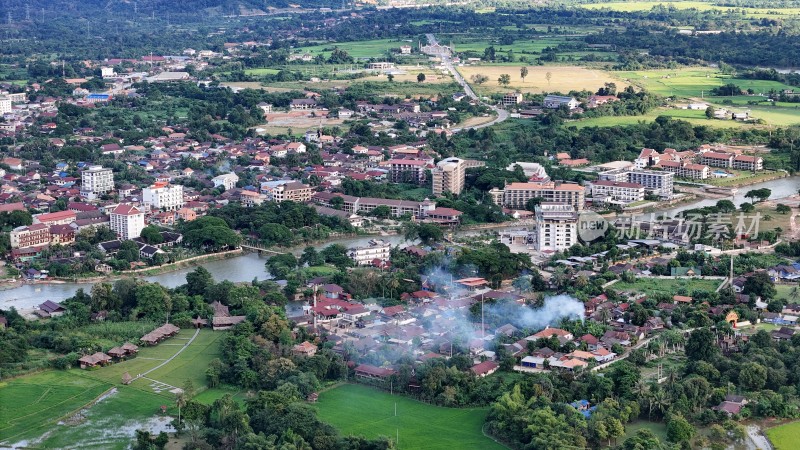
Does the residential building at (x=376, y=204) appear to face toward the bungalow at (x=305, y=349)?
yes

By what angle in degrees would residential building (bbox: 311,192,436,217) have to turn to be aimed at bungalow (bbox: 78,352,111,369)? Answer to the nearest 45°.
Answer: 0° — it already faces it

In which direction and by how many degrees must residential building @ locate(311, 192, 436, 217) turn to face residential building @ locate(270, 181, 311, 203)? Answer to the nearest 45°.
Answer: approximately 135° to its right

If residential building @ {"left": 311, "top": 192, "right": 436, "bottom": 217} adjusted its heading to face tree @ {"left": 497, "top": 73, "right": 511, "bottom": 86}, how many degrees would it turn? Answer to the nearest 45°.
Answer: approximately 180°

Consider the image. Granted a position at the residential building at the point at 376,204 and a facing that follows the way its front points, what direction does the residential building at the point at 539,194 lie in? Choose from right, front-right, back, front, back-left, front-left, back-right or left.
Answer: left

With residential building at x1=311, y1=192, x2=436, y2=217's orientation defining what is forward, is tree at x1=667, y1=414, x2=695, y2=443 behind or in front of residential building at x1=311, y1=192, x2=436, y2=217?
in front

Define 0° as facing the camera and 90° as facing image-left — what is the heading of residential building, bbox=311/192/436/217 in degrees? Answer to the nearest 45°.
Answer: approximately 0°

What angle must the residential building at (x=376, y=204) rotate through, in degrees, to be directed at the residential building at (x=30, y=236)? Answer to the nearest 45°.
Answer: approximately 45° to its right

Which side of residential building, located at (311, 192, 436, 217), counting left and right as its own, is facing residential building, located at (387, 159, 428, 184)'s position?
back

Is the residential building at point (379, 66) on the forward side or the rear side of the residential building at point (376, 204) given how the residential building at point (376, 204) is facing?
on the rear side

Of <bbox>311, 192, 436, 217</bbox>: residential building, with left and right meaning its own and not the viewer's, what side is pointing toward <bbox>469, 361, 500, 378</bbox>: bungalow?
front

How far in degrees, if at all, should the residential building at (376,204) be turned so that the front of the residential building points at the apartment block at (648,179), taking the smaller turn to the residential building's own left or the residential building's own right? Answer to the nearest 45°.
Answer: approximately 90° to the residential building's own left

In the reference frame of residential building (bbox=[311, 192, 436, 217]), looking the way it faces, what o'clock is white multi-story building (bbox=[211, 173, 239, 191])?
The white multi-story building is roughly at 4 o'clock from the residential building.

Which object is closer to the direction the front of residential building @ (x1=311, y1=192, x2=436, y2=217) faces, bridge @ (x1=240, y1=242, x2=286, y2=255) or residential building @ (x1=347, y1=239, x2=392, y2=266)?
the residential building
